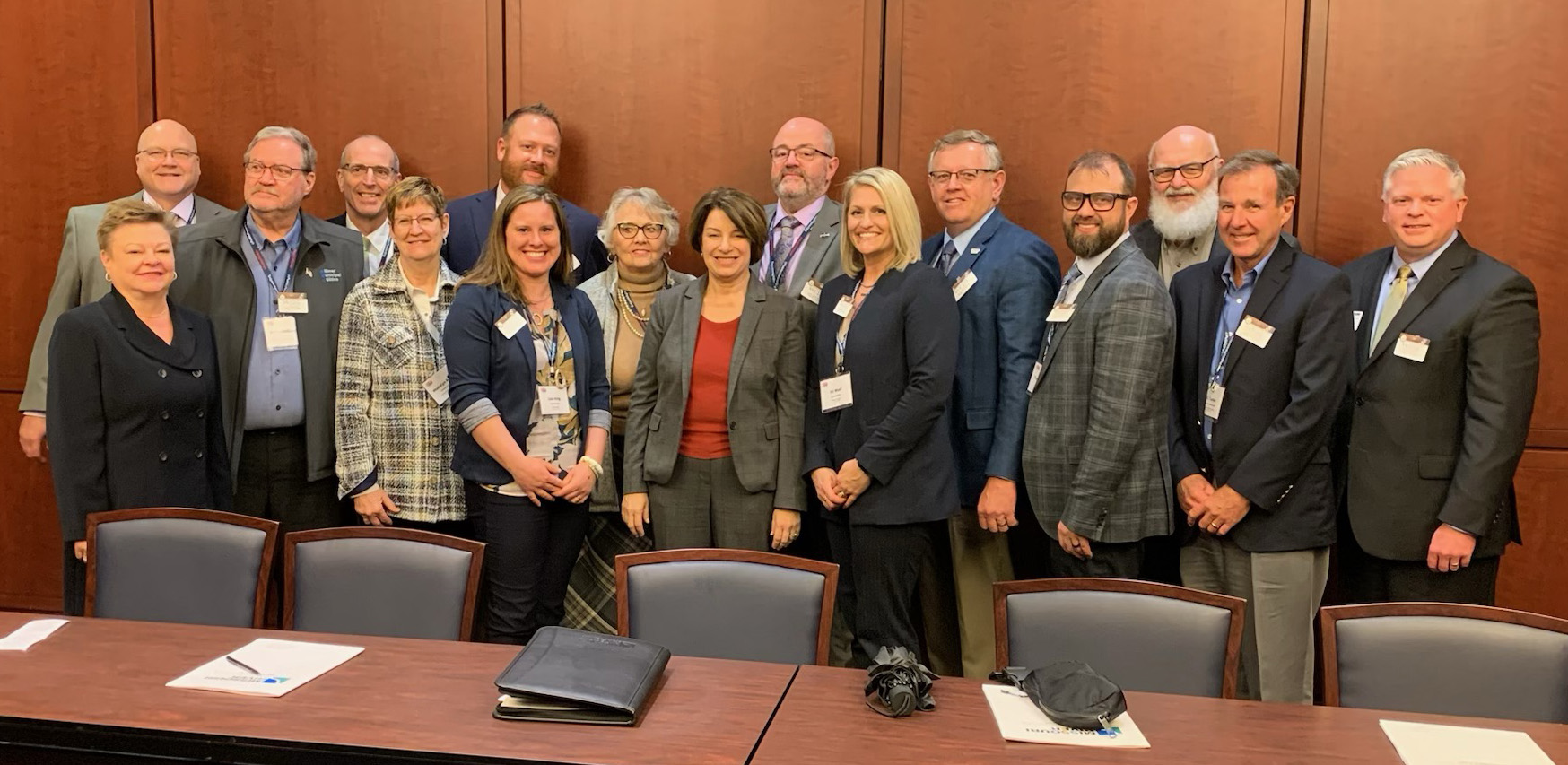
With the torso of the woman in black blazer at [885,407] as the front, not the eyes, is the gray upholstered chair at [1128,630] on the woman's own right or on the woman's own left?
on the woman's own left

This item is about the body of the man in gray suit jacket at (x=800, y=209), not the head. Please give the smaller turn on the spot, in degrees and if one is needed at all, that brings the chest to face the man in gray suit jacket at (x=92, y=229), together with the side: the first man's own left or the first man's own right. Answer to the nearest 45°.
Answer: approximately 45° to the first man's own right

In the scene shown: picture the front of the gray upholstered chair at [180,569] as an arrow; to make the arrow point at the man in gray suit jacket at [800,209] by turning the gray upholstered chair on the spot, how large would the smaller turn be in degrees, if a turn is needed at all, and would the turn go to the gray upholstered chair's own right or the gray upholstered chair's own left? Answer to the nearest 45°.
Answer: approximately 90° to the gray upholstered chair's own left

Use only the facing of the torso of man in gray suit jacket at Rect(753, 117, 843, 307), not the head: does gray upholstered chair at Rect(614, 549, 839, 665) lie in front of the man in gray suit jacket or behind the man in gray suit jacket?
in front

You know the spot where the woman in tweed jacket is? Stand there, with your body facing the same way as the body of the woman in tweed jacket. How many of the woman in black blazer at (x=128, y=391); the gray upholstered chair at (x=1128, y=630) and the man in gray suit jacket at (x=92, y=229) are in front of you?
1

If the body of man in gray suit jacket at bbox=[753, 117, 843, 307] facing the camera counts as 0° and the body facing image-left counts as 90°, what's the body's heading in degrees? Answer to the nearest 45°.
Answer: approximately 45°

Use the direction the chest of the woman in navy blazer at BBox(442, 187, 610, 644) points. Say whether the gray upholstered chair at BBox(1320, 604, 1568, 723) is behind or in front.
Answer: in front

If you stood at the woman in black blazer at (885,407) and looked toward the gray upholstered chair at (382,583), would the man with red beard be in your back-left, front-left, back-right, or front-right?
front-right

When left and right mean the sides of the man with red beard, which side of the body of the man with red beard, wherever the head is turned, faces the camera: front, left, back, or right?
front

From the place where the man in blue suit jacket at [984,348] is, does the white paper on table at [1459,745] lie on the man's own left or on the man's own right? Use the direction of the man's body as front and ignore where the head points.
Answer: on the man's own left

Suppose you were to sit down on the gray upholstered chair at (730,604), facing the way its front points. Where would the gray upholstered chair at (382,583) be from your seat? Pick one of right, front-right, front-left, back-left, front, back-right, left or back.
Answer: right

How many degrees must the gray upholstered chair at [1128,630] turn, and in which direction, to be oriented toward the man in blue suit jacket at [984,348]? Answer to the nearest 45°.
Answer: approximately 180°

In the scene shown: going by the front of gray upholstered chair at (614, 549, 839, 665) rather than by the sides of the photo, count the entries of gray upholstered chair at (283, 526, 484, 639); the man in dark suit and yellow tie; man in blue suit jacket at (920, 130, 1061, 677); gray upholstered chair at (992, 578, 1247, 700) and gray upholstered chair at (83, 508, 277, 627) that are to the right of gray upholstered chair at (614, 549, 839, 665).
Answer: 2
